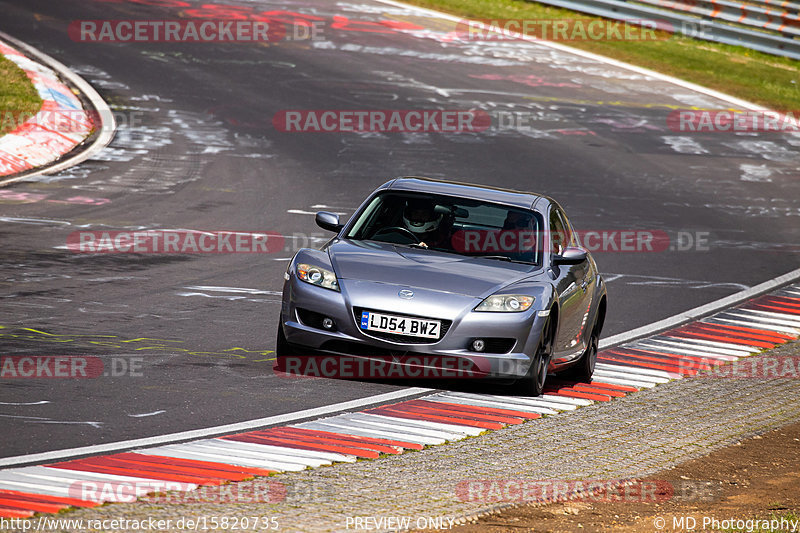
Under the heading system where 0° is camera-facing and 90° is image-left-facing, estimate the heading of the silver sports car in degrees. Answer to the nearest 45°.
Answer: approximately 45°

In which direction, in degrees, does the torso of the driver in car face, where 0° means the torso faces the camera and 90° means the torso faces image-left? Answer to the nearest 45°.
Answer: approximately 45°
